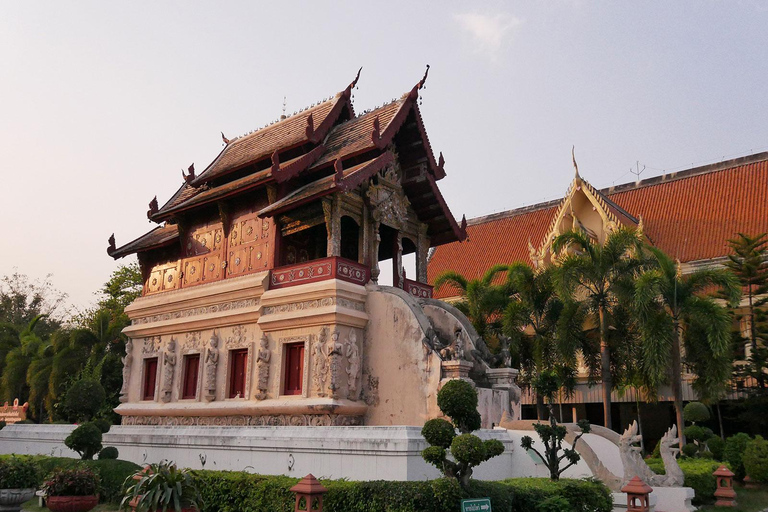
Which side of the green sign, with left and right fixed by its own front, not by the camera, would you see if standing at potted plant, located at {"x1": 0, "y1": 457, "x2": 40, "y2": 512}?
right

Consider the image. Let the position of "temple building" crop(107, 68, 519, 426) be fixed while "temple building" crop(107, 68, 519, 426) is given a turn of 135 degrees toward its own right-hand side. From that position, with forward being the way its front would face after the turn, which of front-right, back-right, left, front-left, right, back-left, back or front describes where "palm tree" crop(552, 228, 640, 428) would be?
back

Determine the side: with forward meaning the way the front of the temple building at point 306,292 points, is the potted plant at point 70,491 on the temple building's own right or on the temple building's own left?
on the temple building's own right

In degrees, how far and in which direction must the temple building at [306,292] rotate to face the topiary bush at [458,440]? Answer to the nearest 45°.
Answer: approximately 45° to its right

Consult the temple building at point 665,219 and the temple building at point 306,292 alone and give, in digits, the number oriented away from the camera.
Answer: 0

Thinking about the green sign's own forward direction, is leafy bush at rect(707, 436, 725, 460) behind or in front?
behind

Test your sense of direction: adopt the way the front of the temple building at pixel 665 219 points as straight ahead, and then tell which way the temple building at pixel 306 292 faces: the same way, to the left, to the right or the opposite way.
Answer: to the left

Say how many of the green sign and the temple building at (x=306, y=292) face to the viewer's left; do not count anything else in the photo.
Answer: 0

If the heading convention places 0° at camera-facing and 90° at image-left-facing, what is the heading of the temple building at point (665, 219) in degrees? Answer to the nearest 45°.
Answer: approximately 45°

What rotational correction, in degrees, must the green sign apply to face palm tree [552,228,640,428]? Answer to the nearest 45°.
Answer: approximately 180°

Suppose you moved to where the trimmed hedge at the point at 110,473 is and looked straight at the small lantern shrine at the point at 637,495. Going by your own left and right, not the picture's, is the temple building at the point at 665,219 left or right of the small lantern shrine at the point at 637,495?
left

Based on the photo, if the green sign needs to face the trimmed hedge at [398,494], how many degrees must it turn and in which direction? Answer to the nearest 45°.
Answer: approximately 135° to its right

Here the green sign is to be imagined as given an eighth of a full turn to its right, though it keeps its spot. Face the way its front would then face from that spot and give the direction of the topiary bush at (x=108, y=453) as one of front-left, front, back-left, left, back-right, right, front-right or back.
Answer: right

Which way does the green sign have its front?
toward the camera

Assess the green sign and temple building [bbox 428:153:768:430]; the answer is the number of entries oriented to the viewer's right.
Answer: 0

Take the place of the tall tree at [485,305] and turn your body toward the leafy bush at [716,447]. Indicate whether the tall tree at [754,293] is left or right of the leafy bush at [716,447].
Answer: left

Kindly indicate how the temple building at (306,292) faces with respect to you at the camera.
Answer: facing the viewer and to the right of the viewer

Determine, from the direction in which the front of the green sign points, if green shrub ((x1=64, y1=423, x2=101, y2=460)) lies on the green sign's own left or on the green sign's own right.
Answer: on the green sign's own right
